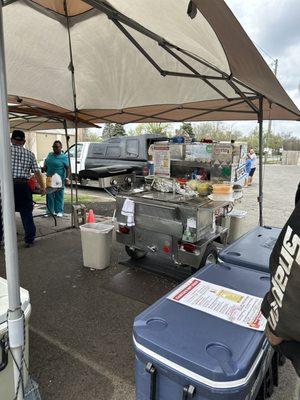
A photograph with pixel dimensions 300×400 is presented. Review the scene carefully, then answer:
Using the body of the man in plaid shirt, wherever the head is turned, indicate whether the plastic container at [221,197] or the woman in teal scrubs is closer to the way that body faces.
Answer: the woman in teal scrubs

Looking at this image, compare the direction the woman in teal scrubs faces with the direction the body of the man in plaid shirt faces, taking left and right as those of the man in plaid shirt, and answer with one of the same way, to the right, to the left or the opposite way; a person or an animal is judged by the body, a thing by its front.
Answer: the opposite way

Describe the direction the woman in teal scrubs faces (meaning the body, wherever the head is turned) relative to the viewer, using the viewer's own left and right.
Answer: facing the viewer

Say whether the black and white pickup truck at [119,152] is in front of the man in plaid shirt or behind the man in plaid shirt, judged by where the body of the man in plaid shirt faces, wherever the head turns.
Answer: in front
